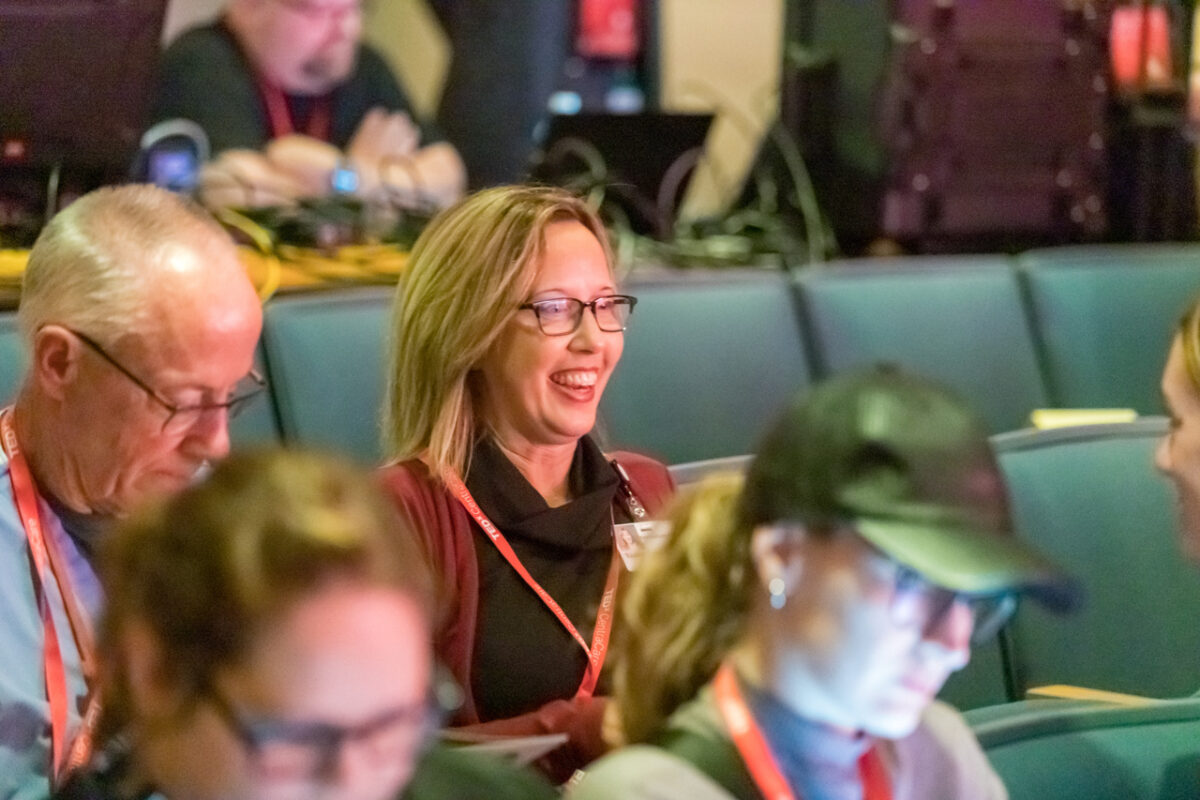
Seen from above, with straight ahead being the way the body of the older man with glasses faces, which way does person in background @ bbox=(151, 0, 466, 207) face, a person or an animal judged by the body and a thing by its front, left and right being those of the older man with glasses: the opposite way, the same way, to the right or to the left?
the same way

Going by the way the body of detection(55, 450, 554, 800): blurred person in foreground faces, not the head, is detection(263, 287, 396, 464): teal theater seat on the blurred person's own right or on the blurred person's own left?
on the blurred person's own left

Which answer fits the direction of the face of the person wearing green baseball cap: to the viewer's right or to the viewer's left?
to the viewer's right

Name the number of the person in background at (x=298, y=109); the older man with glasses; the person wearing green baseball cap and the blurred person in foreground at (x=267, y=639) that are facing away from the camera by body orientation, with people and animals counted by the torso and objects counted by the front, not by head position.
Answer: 0

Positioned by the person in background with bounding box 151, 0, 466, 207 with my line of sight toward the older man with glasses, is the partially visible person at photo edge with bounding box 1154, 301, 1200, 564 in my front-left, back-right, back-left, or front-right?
front-left

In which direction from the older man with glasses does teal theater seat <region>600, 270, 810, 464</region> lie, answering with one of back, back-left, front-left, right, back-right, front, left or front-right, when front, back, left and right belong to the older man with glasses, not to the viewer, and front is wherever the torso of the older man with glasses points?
left

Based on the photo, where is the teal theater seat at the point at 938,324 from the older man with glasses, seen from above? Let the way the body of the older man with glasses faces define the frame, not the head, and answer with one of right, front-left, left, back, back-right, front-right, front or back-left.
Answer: left

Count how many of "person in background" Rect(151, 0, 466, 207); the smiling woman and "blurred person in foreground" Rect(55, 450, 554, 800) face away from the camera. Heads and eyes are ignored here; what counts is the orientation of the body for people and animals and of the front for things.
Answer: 0

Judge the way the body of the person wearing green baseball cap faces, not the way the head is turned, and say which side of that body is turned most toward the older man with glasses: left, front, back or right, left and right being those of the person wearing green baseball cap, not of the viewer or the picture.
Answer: back

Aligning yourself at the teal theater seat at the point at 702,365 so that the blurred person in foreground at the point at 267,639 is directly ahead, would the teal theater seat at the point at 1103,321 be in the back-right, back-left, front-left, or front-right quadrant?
back-left

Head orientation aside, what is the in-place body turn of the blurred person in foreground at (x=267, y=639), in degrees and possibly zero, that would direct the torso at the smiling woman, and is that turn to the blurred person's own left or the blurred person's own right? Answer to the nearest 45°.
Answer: approximately 135° to the blurred person's own left

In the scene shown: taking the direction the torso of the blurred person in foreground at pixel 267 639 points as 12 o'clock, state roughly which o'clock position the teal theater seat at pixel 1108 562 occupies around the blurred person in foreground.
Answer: The teal theater seat is roughly at 9 o'clock from the blurred person in foreground.

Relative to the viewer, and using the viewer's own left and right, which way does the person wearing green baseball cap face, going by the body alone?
facing the viewer and to the right of the viewer

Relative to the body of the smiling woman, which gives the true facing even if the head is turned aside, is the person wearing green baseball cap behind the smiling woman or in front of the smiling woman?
in front

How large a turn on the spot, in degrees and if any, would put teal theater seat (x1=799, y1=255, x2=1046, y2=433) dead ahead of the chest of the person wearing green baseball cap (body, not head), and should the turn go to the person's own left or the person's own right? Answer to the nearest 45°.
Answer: approximately 135° to the person's own left

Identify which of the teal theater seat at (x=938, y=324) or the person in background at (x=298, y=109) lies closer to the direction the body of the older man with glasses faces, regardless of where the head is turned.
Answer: the teal theater seat

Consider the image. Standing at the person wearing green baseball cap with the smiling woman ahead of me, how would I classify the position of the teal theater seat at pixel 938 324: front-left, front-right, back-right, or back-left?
front-right
